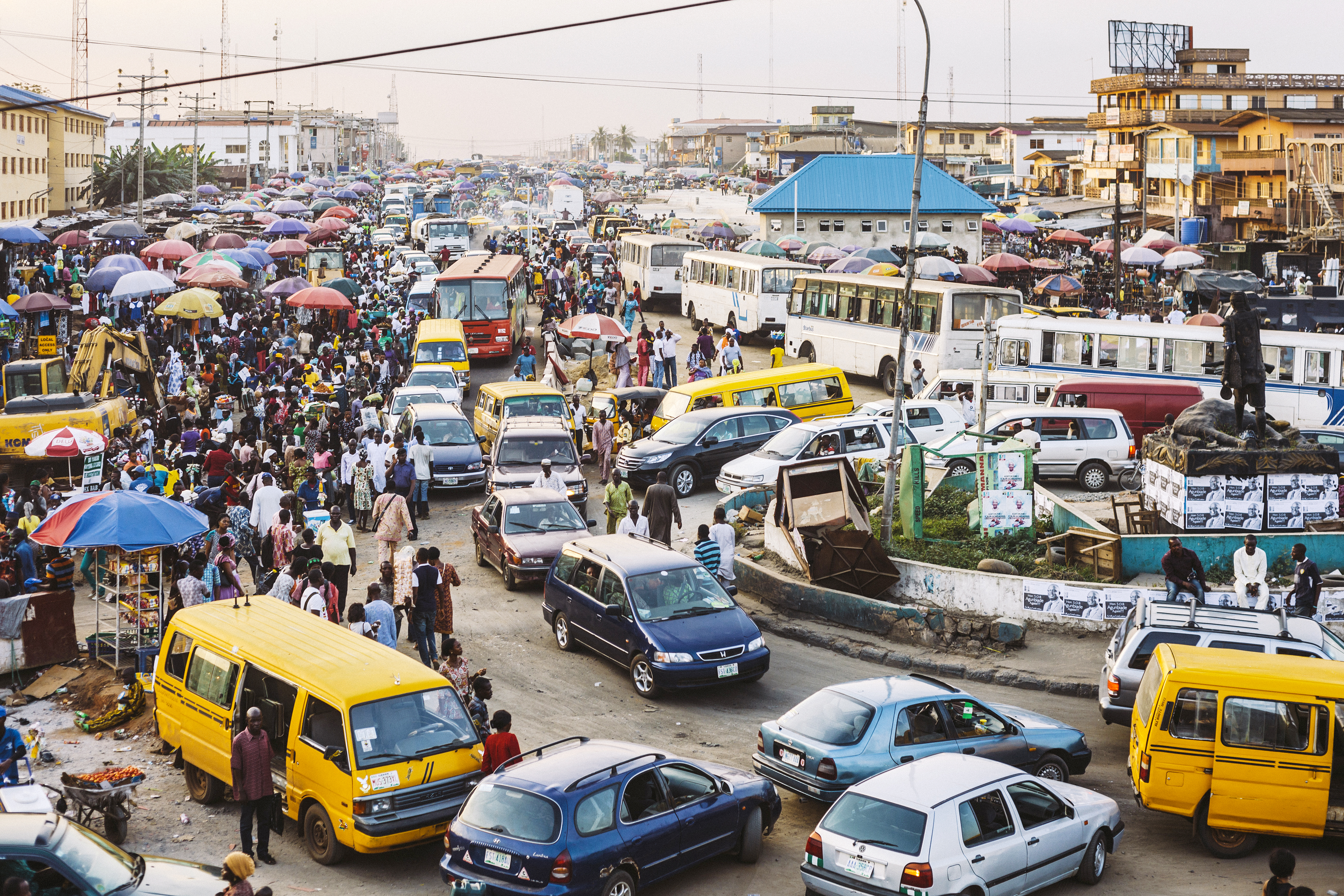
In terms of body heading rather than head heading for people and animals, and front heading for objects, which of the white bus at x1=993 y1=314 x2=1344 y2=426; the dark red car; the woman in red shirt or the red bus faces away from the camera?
the woman in red shirt

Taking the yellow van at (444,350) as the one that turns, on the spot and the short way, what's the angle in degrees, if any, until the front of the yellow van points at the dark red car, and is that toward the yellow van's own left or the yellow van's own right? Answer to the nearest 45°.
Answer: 0° — it already faces it

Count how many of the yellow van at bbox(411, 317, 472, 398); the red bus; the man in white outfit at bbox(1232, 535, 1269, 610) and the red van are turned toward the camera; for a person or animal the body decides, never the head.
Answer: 3

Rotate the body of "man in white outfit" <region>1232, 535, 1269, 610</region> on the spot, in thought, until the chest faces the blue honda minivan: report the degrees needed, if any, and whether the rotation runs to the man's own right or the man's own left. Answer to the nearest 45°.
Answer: approximately 45° to the man's own right

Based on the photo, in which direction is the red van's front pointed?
to the viewer's left

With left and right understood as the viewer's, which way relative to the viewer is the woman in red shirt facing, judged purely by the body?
facing away from the viewer

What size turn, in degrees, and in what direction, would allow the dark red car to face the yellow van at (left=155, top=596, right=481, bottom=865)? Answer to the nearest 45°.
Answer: approximately 45° to its right

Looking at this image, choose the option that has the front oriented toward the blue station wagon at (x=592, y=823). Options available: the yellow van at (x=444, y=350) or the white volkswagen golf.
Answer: the yellow van

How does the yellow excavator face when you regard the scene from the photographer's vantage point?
facing away from the viewer and to the right of the viewer
